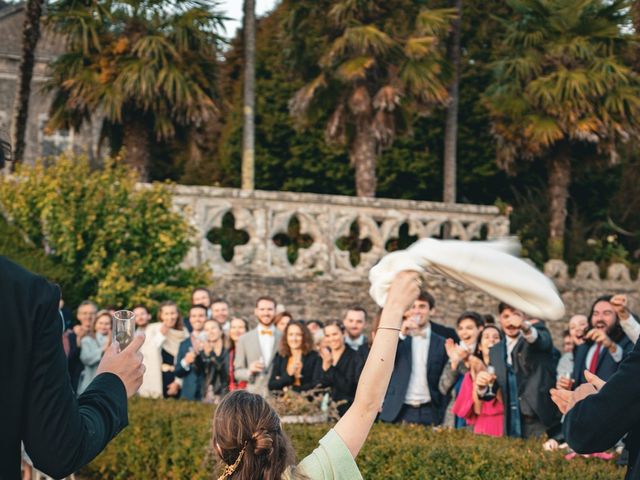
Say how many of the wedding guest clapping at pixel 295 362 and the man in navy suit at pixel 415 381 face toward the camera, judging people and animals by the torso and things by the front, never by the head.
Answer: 2

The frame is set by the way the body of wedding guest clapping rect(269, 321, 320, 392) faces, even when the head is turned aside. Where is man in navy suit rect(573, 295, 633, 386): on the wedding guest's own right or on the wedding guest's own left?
on the wedding guest's own left

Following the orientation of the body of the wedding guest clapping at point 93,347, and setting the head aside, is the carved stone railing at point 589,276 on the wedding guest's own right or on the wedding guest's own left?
on the wedding guest's own left

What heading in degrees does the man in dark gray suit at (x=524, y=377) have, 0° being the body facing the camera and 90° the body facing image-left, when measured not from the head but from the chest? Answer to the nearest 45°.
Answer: approximately 45°

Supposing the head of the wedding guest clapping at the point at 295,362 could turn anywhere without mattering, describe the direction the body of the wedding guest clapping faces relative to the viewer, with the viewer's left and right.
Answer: facing the viewer

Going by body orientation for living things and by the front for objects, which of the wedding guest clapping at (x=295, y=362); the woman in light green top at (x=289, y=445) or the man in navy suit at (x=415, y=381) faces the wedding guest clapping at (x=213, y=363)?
the woman in light green top

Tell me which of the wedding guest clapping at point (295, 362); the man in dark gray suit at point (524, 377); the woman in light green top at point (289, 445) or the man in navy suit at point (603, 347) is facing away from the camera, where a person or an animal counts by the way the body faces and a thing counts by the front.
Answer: the woman in light green top

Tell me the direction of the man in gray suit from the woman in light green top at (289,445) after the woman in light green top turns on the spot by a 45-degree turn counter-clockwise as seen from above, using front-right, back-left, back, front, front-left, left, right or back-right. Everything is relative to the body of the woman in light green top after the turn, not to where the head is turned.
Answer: front-right

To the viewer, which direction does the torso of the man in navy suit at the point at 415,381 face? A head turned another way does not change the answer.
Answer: toward the camera

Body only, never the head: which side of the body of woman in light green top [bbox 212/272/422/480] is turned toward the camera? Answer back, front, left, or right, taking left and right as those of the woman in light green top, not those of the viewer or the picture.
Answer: back

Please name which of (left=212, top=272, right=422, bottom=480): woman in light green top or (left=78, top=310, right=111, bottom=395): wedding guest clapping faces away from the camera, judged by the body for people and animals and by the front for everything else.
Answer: the woman in light green top
